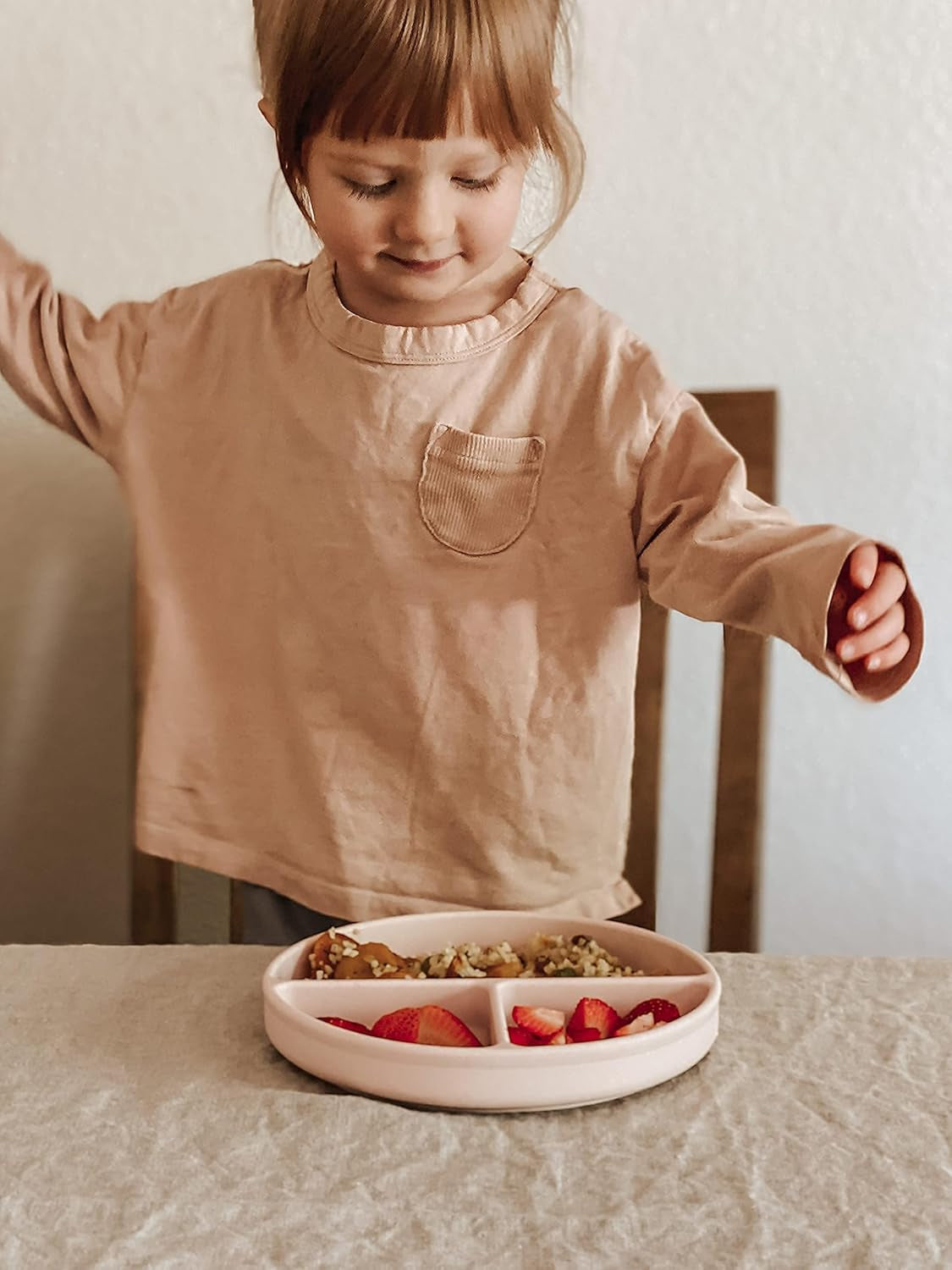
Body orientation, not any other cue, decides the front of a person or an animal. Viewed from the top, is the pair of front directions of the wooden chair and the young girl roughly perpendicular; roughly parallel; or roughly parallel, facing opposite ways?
roughly parallel

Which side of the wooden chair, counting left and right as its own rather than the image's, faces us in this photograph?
front

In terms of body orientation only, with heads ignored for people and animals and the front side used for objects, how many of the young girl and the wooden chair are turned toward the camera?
2

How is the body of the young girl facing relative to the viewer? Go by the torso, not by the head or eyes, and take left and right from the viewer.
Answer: facing the viewer
